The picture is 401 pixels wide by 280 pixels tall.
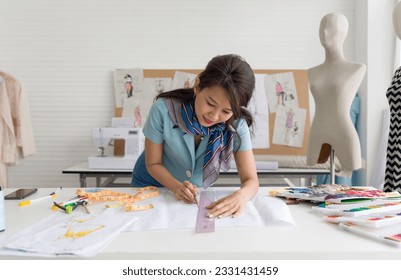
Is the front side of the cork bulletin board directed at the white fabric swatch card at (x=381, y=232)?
yes

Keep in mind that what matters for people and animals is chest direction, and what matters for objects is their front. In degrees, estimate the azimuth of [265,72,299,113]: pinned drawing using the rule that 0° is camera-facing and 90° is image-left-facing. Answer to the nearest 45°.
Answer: approximately 0°

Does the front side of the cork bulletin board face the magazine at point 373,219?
yes

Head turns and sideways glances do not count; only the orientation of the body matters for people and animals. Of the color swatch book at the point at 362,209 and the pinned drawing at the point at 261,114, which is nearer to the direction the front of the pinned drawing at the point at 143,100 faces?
the color swatch book
